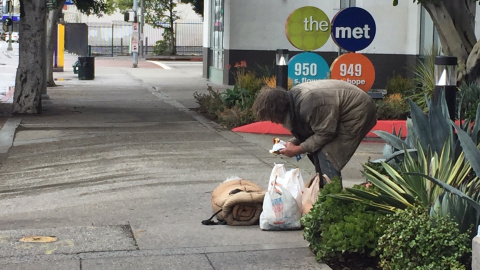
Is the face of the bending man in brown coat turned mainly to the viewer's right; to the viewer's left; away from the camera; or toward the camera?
to the viewer's left

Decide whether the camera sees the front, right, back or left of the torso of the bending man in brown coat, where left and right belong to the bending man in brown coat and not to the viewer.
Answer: left

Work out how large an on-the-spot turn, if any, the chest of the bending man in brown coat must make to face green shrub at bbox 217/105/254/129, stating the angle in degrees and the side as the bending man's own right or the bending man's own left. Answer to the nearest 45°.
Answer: approximately 90° to the bending man's own right

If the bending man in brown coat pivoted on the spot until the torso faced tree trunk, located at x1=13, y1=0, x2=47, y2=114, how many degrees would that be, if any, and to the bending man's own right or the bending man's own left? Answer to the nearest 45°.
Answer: approximately 45° to the bending man's own right

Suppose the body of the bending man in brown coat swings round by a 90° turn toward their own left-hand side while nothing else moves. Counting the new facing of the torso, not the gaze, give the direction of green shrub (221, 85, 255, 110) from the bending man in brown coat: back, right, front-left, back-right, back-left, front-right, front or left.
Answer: back

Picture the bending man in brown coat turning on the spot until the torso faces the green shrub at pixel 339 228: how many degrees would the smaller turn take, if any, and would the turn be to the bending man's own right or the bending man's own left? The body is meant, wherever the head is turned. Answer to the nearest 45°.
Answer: approximately 90° to the bending man's own left

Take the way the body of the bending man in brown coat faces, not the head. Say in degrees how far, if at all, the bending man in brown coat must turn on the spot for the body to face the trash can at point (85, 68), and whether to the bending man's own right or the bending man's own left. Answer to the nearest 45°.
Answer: approximately 90° to the bending man's own right

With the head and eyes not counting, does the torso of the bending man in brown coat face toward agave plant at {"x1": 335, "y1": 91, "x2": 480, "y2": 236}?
no

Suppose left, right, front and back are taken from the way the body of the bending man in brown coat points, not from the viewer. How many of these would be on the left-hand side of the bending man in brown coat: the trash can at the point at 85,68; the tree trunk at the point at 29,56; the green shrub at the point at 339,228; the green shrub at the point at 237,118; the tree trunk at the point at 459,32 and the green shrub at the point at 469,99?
1

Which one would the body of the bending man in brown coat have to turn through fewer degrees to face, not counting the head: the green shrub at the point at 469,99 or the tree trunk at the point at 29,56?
the tree trunk

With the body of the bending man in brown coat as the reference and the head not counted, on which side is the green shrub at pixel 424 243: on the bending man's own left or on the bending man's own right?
on the bending man's own left

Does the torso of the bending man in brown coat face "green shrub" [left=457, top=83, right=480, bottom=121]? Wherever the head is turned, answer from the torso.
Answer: no

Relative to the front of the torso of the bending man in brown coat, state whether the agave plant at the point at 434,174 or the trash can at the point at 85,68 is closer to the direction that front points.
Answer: the trash can
